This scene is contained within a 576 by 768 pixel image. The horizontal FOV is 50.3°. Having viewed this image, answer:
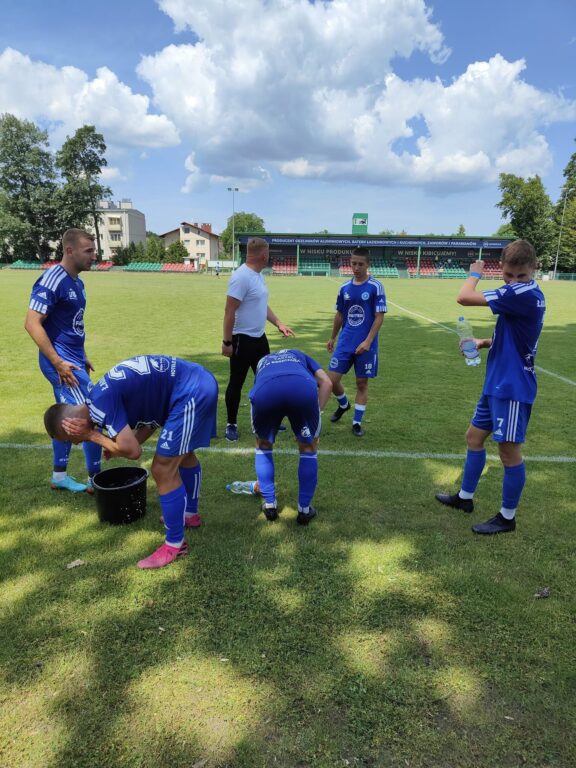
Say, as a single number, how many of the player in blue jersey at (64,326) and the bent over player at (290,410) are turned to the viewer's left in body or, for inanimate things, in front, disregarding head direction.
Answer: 0

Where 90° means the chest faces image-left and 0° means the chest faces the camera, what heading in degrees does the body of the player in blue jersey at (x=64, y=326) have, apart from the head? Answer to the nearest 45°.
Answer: approximately 315°

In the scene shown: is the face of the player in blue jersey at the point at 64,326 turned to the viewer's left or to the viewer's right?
to the viewer's right

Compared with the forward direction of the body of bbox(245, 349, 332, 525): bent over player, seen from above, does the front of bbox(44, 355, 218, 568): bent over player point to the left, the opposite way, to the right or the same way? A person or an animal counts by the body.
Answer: to the left

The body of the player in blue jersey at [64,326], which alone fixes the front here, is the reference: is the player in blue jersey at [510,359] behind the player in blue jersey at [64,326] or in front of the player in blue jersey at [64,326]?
in front

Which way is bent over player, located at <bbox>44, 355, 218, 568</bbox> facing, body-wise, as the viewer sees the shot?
to the viewer's left

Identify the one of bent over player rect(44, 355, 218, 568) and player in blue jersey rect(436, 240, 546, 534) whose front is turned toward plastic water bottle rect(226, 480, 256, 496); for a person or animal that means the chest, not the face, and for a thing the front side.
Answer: the player in blue jersey

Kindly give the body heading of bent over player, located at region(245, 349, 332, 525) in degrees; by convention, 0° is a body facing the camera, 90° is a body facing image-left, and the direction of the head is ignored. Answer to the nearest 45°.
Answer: approximately 180°

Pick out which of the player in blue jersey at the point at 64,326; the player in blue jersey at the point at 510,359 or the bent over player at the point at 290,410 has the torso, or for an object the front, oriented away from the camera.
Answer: the bent over player

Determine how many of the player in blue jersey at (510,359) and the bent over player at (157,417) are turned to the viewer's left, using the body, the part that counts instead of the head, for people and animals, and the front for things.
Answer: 2
